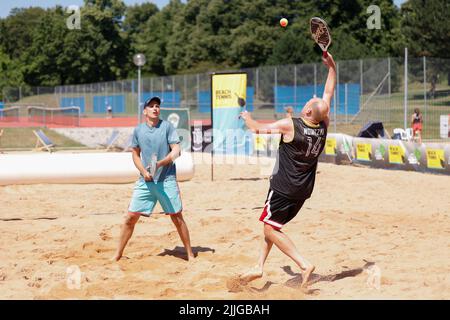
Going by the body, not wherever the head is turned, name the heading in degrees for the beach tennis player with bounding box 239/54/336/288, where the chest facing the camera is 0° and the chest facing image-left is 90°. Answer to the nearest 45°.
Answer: approximately 135°

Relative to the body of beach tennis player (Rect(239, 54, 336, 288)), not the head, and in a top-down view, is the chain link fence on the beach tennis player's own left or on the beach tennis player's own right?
on the beach tennis player's own right

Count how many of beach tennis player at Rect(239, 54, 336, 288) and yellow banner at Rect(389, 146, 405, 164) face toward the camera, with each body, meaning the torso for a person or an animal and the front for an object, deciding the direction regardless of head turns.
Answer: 1

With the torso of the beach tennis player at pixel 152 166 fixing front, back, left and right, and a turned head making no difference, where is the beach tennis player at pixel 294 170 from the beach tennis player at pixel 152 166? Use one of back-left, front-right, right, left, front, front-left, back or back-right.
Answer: front-left

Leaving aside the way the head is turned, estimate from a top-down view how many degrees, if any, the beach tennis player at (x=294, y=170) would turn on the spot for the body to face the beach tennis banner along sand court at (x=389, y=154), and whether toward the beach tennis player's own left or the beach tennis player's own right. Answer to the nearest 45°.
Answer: approximately 45° to the beach tennis player's own right

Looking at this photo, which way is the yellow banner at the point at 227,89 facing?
toward the camera

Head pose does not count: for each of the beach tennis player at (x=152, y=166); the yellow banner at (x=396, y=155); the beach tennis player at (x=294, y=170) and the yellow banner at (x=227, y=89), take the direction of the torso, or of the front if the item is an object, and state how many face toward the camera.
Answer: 3

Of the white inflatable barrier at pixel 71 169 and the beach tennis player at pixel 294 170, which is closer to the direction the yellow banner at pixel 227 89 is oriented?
the beach tennis player

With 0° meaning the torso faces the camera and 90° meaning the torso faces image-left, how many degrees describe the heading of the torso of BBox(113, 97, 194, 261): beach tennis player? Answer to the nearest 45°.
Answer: approximately 0°

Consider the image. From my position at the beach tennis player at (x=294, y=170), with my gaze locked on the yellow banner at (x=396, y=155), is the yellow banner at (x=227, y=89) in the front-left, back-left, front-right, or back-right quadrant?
front-left

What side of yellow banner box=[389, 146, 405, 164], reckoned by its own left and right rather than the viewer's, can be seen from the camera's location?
front
